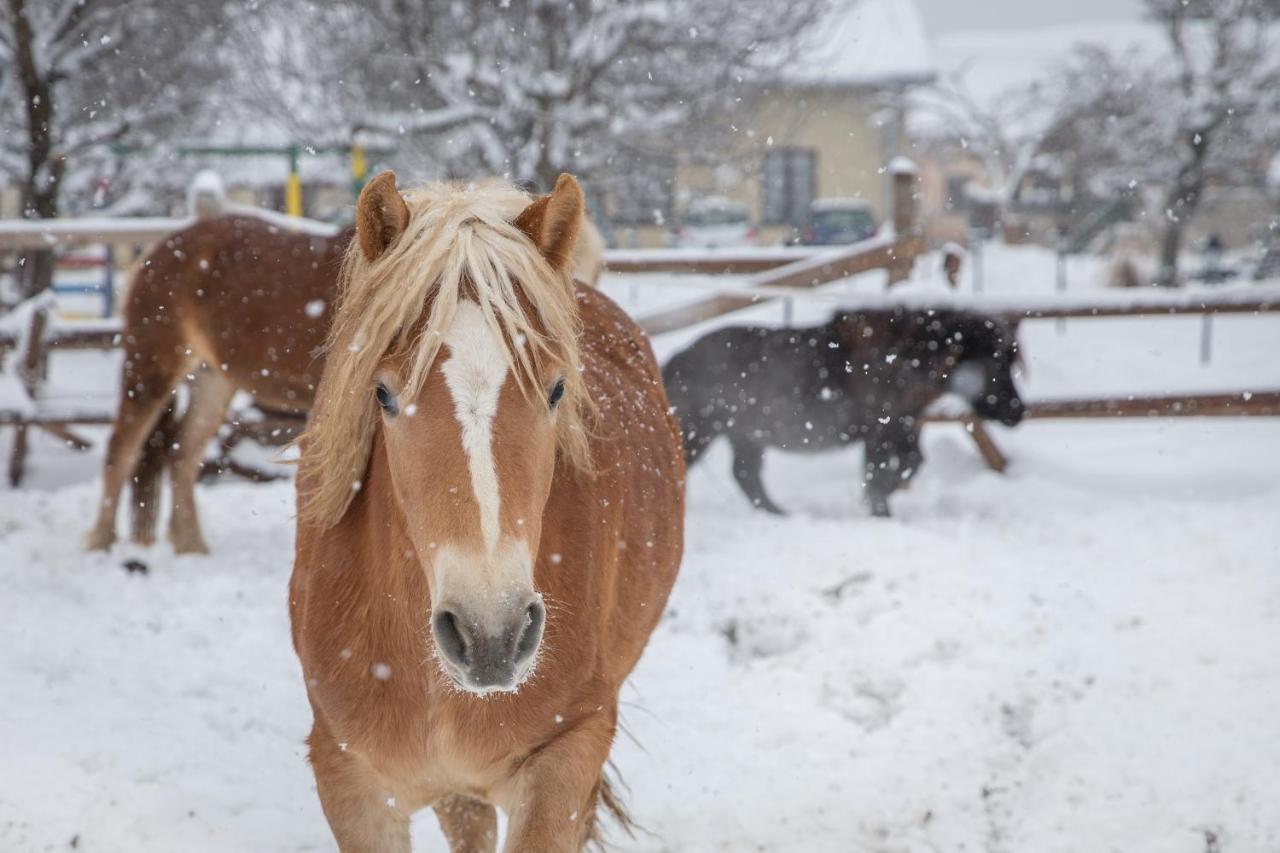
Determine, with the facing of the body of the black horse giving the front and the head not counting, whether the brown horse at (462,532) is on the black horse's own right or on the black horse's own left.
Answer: on the black horse's own right

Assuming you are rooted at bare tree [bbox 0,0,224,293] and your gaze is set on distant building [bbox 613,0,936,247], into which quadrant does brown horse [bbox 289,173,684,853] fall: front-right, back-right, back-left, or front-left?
back-right

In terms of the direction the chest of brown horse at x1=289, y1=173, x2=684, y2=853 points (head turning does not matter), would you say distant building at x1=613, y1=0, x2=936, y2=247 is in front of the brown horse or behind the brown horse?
behind

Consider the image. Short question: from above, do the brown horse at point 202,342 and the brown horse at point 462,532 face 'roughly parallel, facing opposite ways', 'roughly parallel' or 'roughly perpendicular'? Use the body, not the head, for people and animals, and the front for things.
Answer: roughly perpendicular

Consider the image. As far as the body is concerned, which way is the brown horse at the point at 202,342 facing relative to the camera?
to the viewer's right

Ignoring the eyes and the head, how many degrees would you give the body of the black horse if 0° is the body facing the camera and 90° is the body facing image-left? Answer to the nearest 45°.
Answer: approximately 270°
